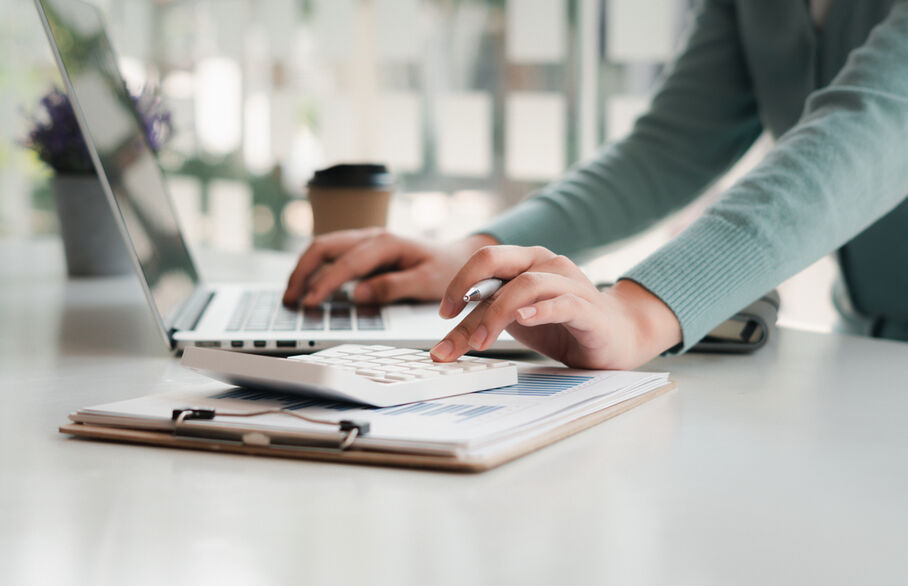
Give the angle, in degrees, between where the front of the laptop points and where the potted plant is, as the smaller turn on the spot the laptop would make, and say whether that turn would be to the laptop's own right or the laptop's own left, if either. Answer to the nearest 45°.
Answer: approximately 90° to the laptop's own left

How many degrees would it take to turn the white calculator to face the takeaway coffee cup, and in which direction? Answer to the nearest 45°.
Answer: approximately 135° to its left

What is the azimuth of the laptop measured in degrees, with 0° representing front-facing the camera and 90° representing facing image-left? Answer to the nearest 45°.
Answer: approximately 270°
